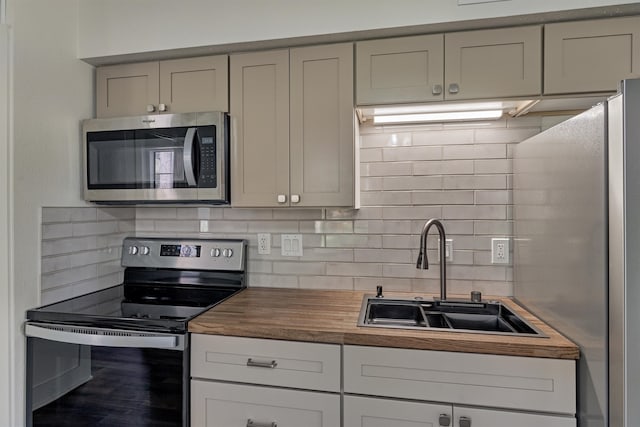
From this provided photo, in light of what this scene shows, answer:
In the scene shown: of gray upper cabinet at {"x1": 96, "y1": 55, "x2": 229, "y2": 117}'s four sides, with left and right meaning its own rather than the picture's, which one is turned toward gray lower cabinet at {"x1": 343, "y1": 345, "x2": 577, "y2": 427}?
left

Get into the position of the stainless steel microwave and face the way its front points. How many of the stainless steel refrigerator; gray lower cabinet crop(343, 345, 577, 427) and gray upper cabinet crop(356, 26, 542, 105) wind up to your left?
3

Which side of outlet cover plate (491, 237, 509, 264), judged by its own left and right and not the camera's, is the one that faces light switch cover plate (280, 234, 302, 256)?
right

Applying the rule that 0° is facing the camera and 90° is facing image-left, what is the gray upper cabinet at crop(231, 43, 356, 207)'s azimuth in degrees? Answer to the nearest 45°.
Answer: approximately 0°

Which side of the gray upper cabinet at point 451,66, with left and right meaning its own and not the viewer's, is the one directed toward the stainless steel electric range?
right

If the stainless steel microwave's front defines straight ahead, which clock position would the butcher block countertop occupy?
The butcher block countertop is roughly at 9 o'clock from the stainless steel microwave.

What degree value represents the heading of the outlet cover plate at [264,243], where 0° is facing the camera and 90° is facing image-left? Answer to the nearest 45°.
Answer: approximately 0°

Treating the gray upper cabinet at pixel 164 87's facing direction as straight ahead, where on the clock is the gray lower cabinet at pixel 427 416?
The gray lower cabinet is roughly at 9 o'clock from the gray upper cabinet.
